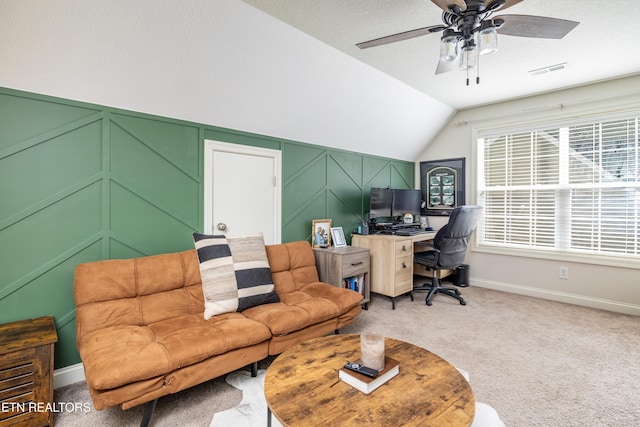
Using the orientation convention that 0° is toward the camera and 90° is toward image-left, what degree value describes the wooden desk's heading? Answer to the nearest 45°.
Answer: approximately 315°

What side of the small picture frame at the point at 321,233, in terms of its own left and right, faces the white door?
right

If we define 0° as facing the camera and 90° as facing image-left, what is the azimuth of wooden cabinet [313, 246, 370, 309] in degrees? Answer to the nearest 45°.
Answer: approximately 315°

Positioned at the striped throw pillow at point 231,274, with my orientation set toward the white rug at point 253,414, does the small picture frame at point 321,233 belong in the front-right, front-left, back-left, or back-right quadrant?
back-left

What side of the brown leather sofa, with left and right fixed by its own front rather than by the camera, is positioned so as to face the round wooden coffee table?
front

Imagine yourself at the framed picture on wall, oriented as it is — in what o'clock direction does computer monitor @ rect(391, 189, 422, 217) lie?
The computer monitor is roughly at 1 o'clock from the framed picture on wall.

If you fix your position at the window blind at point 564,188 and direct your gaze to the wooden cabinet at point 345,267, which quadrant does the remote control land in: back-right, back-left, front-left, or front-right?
front-left

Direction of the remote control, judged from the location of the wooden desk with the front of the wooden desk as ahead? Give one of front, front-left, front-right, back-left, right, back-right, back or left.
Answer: front-right

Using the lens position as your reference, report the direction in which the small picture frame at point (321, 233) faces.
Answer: facing the viewer and to the right of the viewer

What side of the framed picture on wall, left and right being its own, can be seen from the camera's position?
front

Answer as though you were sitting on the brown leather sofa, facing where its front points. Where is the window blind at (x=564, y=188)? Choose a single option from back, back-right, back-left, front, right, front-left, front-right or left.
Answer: front-left

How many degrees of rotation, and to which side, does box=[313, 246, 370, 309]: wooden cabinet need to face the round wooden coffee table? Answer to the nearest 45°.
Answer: approximately 45° to its right

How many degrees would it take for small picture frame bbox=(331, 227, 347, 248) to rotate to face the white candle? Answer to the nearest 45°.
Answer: approximately 45° to its right

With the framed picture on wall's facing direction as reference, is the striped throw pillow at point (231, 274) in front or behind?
in front
